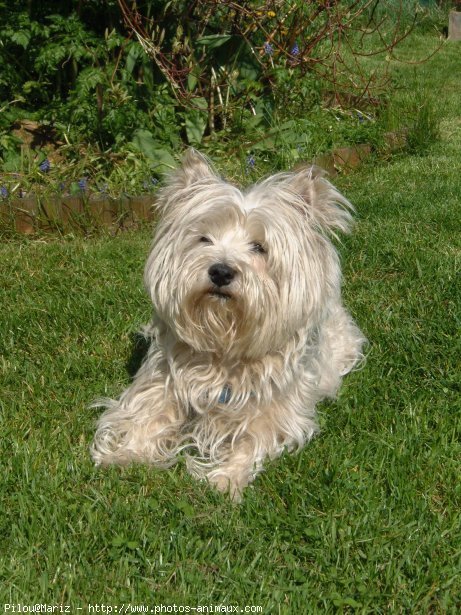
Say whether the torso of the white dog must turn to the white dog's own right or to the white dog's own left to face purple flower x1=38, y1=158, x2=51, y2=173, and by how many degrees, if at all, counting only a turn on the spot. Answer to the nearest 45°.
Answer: approximately 90° to the white dog's own right

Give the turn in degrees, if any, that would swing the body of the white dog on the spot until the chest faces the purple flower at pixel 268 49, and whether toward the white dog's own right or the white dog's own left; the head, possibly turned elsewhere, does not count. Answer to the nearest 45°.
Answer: approximately 135° to the white dog's own right

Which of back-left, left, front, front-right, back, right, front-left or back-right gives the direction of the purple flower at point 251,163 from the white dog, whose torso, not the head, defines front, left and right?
back-right

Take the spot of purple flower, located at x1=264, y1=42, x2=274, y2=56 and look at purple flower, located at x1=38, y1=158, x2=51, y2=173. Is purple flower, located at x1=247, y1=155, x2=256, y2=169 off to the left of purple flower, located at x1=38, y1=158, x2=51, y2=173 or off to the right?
left
